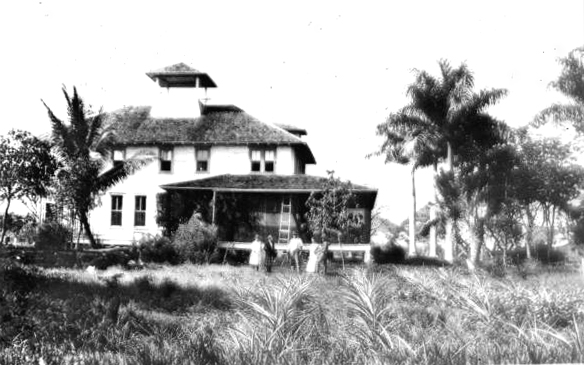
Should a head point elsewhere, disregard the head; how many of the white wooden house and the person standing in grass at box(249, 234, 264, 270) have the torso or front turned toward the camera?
2

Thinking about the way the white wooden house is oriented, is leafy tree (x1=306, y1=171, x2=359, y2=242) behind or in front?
in front

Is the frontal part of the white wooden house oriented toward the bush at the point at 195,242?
yes

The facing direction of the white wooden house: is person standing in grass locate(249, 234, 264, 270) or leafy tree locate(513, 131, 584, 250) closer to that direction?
the person standing in grass

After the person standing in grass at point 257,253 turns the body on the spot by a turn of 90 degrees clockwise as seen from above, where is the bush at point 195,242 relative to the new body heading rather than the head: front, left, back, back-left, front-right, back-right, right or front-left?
front-right

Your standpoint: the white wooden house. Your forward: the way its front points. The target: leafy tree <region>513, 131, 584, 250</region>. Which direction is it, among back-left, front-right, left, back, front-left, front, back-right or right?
left

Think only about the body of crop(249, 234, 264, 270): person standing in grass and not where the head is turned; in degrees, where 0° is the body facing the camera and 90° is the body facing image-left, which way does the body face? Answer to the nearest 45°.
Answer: approximately 0°

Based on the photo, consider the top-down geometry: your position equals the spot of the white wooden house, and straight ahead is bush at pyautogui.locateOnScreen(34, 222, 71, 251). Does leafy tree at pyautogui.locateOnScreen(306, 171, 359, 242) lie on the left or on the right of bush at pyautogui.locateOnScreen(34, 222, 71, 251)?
left

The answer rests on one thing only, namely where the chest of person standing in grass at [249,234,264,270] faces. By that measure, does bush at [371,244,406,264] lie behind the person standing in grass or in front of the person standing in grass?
behind

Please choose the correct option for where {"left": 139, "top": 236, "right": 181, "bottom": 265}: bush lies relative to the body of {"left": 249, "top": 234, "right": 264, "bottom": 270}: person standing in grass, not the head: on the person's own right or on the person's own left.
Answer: on the person's own right
